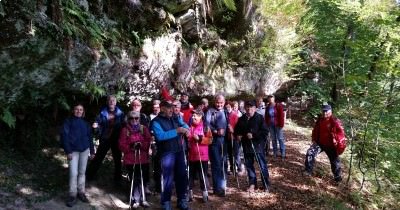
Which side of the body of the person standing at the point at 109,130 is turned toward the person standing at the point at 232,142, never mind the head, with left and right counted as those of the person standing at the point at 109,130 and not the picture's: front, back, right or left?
left

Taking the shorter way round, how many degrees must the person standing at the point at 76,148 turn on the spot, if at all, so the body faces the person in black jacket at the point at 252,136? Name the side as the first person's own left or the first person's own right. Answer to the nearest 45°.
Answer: approximately 90° to the first person's own left

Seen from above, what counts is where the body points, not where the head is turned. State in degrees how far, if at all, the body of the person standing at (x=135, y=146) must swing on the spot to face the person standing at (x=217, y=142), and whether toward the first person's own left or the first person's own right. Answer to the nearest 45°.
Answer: approximately 90° to the first person's own left

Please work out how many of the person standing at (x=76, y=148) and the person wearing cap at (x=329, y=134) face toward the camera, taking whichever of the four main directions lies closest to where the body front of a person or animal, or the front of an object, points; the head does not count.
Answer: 2

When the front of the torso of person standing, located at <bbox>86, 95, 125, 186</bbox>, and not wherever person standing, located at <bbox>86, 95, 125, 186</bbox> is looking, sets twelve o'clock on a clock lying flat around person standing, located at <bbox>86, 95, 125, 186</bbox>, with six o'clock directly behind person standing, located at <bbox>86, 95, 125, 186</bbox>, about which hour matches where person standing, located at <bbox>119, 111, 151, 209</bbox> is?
person standing, located at <bbox>119, 111, 151, 209</bbox> is roughly at 11 o'clock from person standing, located at <bbox>86, 95, 125, 186</bbox>.

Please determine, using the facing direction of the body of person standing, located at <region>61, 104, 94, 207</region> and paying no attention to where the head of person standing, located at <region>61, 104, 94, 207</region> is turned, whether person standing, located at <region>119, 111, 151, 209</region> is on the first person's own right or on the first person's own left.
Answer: on the first person's own left

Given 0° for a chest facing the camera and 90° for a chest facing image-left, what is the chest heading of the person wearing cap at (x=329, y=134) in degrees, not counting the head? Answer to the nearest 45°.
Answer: approximately 0°

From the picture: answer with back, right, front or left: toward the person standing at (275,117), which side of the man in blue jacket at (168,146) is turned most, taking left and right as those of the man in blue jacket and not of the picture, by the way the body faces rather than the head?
left

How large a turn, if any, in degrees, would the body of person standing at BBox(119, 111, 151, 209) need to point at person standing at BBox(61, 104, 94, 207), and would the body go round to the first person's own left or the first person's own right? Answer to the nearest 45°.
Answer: approximately 90° to the first person's own right
